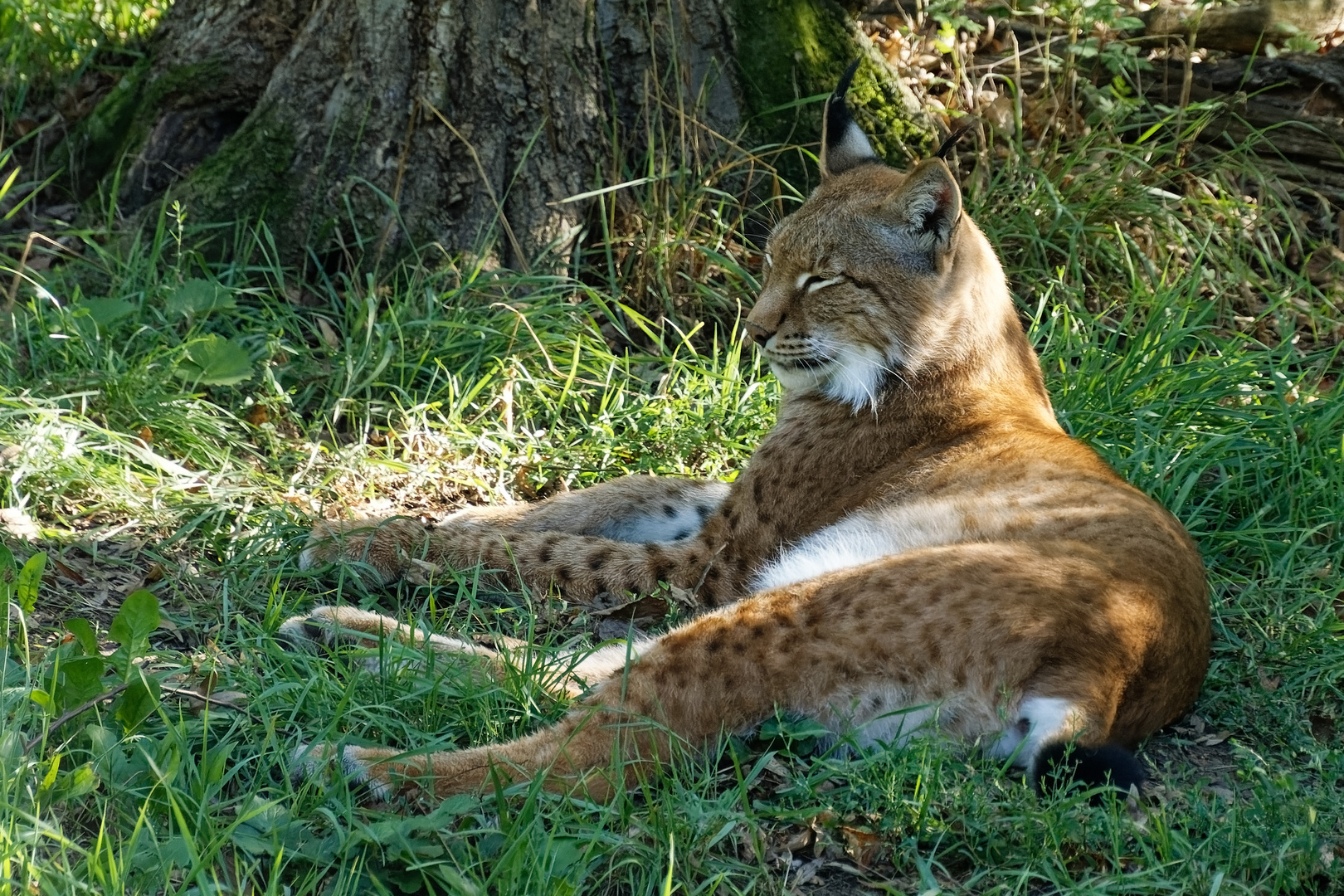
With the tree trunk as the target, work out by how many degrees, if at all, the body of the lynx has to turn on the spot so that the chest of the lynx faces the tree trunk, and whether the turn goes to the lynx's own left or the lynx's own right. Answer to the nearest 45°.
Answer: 0° — it already faces it

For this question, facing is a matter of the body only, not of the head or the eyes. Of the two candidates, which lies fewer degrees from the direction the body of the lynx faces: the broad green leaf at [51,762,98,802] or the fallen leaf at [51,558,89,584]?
the fallen leaf

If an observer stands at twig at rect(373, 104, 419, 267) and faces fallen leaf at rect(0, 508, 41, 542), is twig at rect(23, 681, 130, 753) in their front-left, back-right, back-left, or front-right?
front-left

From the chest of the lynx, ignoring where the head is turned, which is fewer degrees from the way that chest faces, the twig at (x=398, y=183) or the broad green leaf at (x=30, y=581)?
the broad green leaf

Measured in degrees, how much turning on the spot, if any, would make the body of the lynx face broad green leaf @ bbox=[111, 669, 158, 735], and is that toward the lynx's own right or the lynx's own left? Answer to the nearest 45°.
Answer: approximately 90° to the lynx's own left

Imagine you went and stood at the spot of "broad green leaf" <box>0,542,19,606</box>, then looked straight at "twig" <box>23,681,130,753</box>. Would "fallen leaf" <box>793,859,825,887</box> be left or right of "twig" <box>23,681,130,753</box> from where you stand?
left

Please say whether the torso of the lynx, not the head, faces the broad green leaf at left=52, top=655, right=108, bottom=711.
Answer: no

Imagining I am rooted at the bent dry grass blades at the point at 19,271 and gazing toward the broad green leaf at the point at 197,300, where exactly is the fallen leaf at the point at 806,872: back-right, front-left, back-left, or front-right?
front-right

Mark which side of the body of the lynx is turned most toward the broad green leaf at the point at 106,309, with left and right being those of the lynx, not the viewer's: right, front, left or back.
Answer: front

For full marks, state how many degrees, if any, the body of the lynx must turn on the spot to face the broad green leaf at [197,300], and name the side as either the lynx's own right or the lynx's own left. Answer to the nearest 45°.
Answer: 0° — it already faces it

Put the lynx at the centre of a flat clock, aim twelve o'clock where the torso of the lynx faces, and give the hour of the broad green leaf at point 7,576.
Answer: The broad green leaf is roughly at 10 o'clock from the lynx.

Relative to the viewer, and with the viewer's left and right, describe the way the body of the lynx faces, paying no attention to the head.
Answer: facing away from the viewer and to the left of the viewer

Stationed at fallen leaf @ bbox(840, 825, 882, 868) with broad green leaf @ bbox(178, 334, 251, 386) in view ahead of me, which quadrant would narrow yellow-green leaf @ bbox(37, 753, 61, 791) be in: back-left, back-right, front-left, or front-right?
front-left

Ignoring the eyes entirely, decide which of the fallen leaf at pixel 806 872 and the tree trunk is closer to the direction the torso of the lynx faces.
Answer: the tree trunk

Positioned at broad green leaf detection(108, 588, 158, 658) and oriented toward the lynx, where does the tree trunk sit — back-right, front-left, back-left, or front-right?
front-left

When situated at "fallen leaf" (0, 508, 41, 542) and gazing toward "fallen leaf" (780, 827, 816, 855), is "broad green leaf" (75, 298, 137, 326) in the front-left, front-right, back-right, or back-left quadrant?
back-left

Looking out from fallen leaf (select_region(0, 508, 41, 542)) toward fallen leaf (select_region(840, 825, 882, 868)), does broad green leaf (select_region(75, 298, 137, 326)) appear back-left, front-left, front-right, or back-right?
back-left
